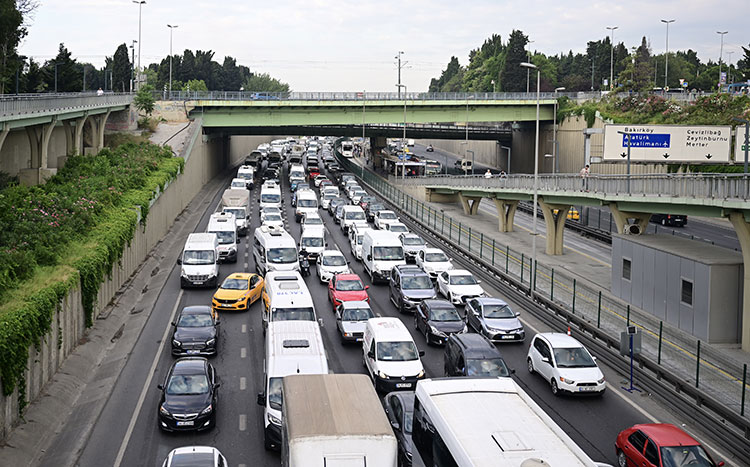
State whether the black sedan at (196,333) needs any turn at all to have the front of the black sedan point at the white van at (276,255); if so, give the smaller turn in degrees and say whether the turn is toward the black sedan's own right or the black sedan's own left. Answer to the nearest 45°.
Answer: approximately 180°

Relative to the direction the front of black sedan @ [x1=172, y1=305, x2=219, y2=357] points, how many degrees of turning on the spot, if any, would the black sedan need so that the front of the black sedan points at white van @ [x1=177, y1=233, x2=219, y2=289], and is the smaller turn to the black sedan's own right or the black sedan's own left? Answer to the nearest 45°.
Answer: approximately 180°

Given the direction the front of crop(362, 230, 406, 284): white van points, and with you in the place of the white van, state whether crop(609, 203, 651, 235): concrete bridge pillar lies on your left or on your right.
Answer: on your left

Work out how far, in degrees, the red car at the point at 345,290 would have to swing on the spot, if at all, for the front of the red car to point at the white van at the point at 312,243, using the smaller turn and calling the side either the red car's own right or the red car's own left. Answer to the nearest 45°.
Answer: approximately 180°

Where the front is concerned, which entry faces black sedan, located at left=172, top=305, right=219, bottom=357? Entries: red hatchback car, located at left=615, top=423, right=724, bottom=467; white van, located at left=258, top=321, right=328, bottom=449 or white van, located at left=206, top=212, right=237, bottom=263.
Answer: white van, located at left=206, top=212, right=237, bottom=263

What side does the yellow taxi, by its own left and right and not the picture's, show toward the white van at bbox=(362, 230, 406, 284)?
back

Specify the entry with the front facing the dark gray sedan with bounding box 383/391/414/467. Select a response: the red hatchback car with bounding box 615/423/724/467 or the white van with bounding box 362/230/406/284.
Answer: the white van

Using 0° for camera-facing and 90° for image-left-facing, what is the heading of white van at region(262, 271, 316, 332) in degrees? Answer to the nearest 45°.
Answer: approximately 0°

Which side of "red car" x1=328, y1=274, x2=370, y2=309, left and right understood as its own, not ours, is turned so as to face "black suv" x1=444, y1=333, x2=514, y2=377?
front
